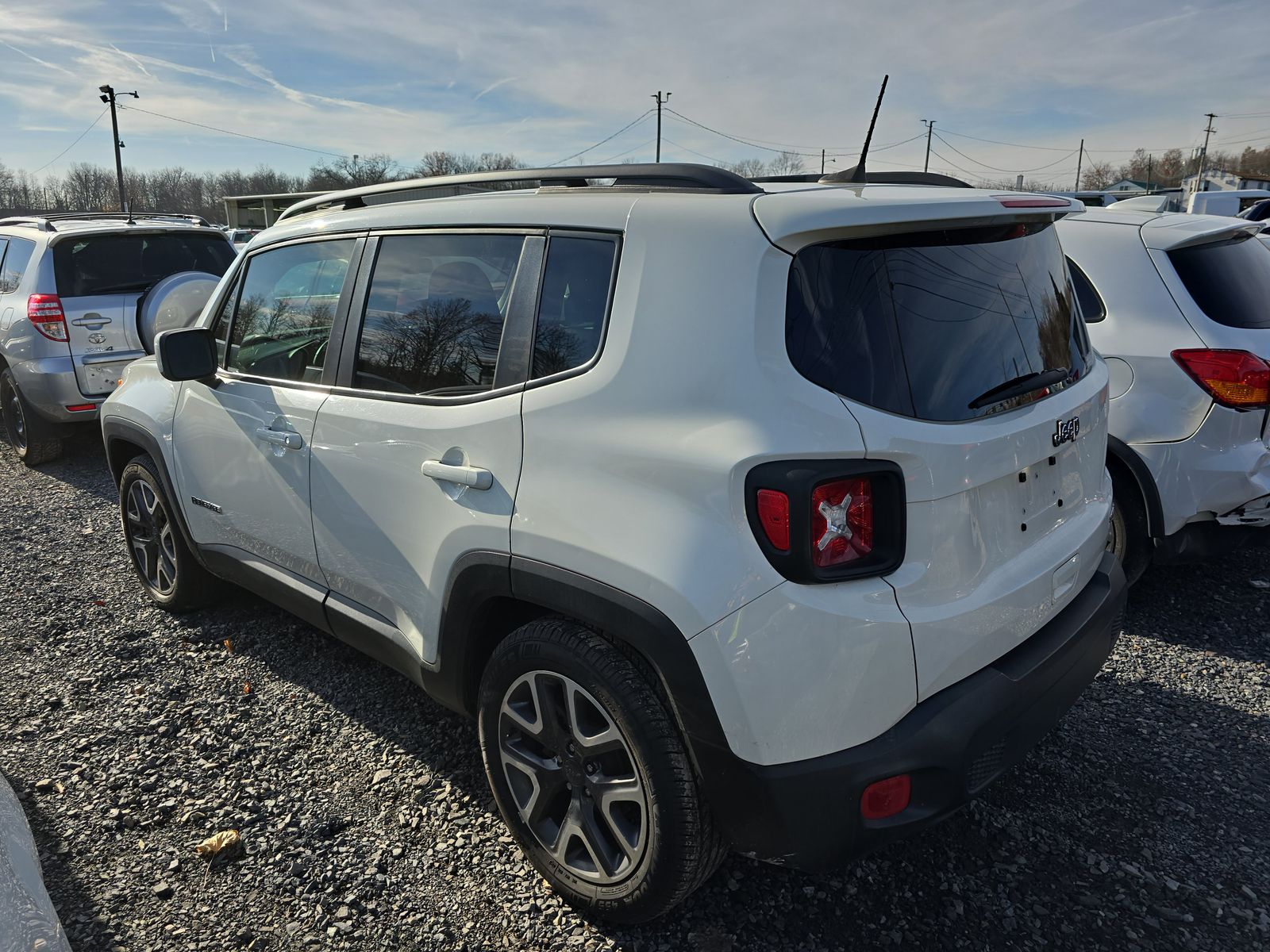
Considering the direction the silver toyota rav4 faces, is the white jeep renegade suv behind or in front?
behind

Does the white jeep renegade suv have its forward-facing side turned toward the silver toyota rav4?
yes

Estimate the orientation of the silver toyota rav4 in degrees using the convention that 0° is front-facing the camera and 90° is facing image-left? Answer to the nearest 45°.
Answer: approximately 135°

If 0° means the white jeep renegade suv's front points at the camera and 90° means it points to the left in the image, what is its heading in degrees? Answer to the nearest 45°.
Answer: approximately 135°
